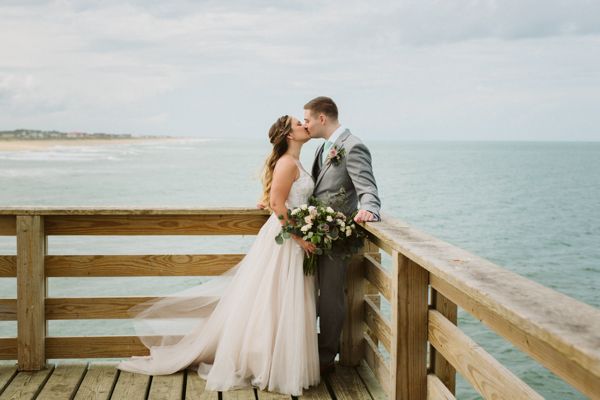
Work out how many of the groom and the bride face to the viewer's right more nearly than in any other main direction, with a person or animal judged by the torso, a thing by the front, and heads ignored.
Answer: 1

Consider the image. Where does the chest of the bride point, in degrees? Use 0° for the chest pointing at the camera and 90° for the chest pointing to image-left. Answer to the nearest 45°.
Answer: approximately 270°

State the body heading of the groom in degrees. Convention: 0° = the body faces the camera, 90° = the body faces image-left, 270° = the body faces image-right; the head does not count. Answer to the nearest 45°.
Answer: approximately 45°

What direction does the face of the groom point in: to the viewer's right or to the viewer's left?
to the viewer's left

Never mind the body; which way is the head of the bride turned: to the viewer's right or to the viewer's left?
to the viewer's right
